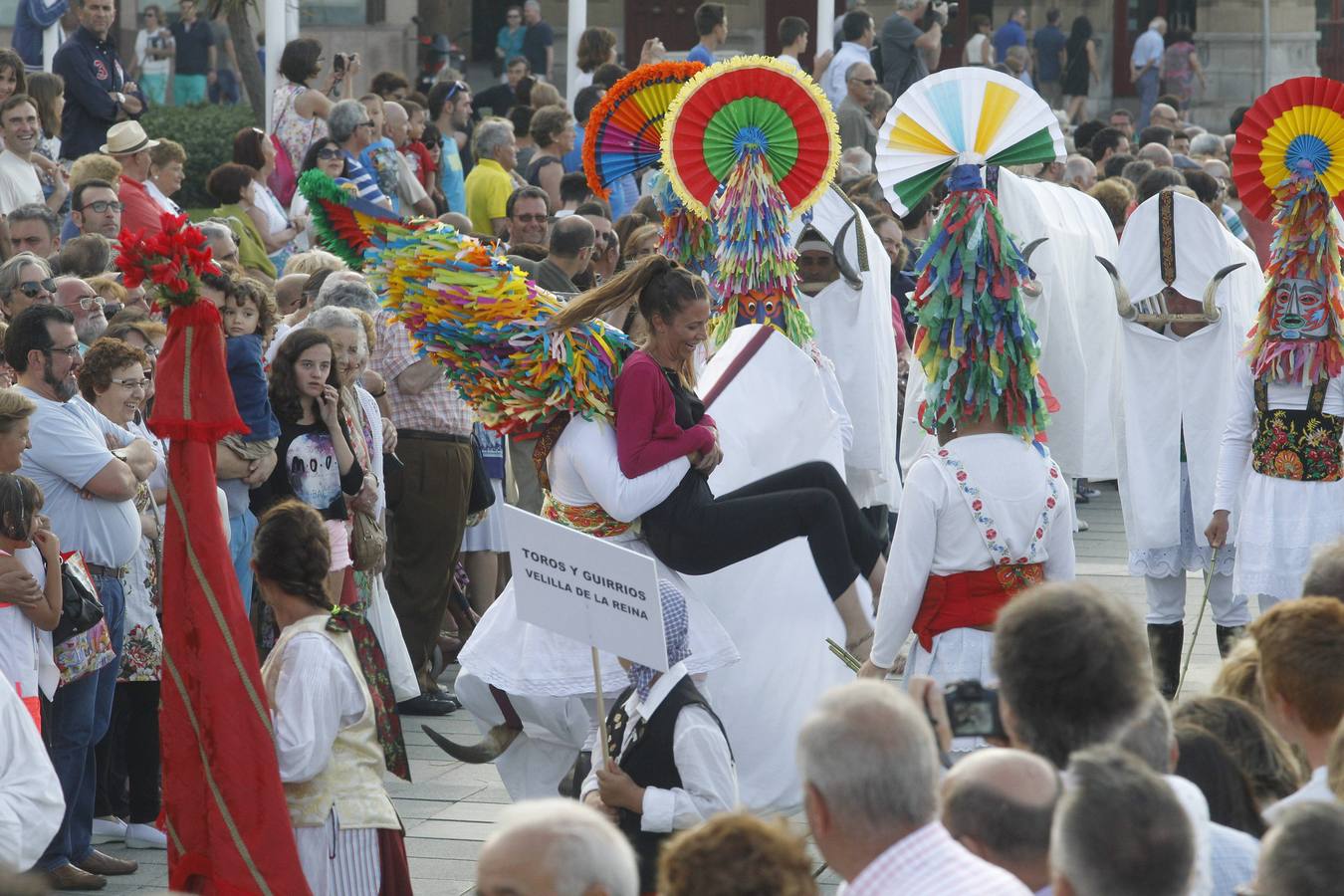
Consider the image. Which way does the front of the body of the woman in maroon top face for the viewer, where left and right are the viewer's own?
facing to the right of the viewer

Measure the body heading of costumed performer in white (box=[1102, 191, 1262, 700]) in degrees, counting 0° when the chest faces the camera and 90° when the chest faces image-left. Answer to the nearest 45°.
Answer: approximately 0°

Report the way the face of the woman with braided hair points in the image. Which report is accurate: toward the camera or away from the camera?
away from the camera

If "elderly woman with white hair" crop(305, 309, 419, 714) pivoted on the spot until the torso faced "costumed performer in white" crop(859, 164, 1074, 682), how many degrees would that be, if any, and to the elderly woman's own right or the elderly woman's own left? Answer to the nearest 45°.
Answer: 0° — they already face them
